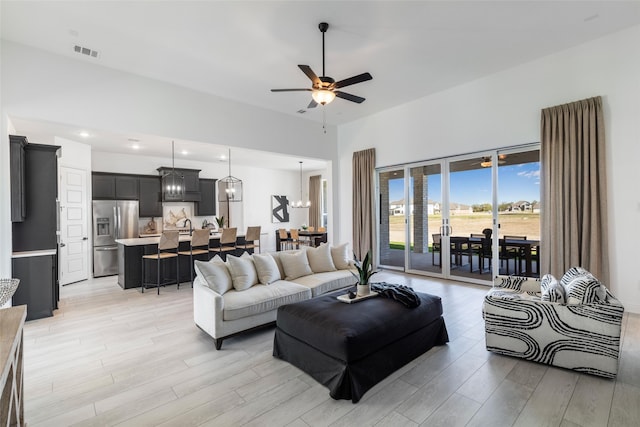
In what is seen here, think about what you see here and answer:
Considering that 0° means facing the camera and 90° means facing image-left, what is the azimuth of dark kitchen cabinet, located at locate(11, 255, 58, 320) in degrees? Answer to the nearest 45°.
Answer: approximately 270°

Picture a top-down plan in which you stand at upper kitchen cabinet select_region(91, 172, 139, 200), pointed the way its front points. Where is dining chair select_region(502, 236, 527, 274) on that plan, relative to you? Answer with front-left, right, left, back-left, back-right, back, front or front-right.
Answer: front-left

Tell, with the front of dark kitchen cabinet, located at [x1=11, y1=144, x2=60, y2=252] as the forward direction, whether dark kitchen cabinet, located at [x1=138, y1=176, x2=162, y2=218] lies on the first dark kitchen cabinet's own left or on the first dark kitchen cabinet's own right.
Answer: on the first dark kitchen cabinet's own left

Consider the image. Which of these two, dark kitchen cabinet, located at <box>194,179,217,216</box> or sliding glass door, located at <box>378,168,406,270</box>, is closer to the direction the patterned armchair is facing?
the dark kitchen cabinet

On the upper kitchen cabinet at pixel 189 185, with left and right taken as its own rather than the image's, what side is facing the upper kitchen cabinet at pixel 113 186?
right

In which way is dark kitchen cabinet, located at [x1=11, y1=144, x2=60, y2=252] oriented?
to the viewer's right

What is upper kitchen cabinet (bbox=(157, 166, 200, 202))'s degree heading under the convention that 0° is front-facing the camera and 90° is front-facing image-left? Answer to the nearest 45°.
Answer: approximately 0°

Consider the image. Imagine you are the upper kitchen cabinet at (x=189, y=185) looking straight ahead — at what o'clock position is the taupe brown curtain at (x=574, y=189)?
The taupe brown curtain is roughly at 11 o'clock from the upper kitchen cabinet.

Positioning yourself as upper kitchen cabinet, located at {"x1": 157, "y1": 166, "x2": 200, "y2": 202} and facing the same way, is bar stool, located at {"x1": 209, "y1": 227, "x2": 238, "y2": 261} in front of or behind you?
in front

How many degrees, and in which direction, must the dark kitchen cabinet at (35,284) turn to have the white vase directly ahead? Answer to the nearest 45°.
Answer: approximately 45° to its right

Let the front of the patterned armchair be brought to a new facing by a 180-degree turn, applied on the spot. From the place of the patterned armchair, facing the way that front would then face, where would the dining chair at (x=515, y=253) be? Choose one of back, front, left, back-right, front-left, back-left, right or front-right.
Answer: left

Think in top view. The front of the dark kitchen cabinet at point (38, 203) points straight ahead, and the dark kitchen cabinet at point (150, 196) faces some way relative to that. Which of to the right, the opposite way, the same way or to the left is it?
to the right

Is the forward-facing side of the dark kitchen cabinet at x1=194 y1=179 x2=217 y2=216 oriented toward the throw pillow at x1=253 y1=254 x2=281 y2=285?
yes

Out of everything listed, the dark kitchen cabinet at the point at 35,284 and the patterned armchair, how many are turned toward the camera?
0
